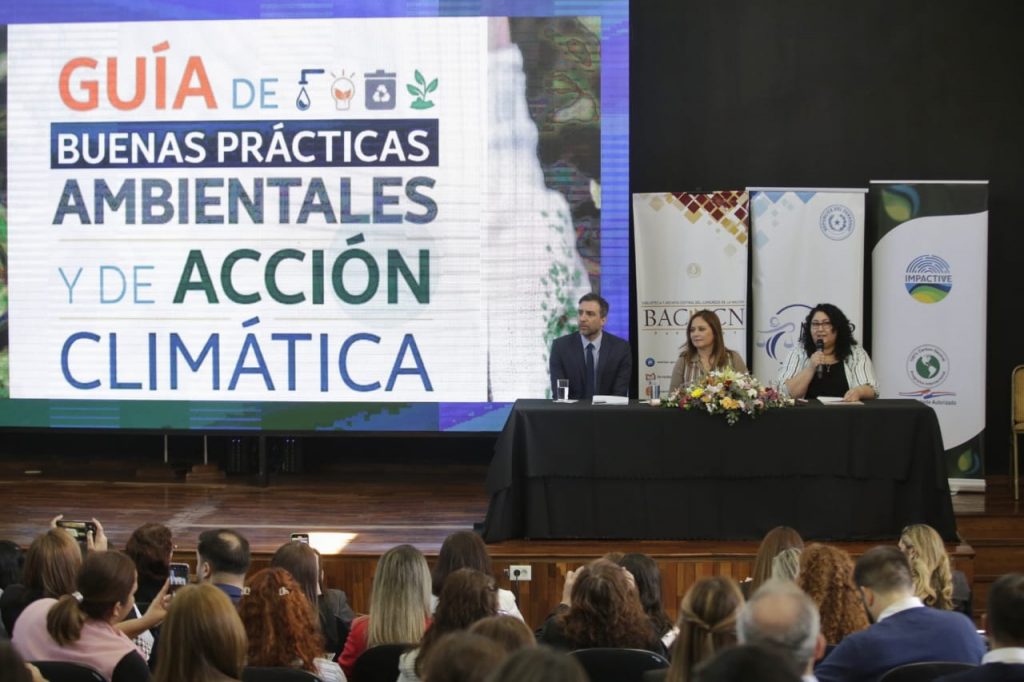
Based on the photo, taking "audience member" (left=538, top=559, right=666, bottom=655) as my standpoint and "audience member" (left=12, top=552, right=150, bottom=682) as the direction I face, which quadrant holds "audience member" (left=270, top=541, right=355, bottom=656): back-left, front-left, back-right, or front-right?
front-right

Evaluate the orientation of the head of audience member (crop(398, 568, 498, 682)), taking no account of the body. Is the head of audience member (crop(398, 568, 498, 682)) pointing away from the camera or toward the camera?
away from the camera

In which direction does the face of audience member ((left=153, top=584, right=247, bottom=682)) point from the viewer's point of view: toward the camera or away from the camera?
away from the camera

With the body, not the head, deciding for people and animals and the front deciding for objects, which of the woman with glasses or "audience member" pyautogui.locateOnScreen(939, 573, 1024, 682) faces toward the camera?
the woman with glasses

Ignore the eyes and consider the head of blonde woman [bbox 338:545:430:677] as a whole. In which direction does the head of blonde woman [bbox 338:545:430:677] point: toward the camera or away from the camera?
away from the camera

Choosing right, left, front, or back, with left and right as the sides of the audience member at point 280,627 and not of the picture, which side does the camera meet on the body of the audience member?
back

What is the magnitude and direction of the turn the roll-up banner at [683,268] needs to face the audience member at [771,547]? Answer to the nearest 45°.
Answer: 0° — it already faces them

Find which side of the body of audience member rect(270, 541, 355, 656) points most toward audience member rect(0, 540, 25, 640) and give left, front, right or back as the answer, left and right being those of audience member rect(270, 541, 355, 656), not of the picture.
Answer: left

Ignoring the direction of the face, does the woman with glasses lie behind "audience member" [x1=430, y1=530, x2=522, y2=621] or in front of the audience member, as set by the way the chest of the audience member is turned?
in front

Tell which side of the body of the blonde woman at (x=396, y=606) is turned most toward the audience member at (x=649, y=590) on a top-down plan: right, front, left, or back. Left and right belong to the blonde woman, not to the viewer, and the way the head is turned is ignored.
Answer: right

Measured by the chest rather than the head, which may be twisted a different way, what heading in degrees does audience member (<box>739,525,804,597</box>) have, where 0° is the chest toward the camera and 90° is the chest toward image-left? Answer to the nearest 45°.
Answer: approximately 180°

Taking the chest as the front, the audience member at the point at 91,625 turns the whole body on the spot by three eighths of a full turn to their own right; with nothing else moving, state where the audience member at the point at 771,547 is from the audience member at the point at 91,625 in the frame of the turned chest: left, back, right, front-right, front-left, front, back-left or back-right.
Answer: left

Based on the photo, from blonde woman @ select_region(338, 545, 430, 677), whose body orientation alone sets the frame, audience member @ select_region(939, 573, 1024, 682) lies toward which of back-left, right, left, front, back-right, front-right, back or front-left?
back-right

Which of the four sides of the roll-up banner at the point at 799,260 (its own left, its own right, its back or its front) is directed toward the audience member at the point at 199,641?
front

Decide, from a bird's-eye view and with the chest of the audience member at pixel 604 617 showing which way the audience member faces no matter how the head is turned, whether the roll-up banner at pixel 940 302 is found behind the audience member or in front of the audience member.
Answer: in front

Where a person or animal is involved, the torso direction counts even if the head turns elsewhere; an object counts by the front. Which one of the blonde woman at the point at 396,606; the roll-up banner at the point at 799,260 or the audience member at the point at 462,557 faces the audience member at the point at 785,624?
the roll-up banner

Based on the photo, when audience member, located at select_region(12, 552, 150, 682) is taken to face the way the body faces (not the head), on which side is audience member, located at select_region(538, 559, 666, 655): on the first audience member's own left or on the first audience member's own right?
on the first audience member's own right

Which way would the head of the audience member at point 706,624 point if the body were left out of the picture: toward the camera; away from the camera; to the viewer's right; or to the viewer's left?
away from the camera

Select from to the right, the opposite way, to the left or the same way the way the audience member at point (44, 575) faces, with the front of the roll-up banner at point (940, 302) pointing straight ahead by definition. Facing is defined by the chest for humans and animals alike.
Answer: the opposite way

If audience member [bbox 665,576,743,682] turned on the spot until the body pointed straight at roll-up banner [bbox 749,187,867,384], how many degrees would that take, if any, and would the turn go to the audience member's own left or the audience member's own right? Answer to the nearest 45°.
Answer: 0° — they already face it
